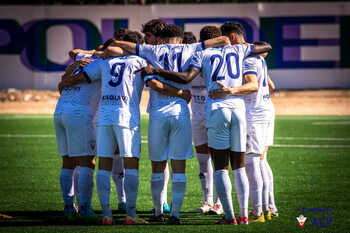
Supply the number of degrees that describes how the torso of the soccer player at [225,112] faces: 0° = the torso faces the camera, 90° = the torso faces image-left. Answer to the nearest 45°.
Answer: approximately 180°

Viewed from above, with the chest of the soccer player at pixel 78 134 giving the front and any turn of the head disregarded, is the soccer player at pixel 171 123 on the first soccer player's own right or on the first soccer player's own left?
on the first soccer player's own right

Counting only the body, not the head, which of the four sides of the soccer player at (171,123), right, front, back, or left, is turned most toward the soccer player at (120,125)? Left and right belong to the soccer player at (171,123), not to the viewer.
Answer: left

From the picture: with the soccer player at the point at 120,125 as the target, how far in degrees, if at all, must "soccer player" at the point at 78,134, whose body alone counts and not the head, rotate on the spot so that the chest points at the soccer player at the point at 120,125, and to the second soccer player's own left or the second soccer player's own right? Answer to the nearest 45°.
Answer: approximately 90° to the second soccer player's own right

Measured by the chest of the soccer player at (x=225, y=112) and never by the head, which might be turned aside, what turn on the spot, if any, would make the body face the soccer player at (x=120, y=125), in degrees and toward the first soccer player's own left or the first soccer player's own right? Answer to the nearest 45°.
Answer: approximately 90° to the first soccer player's own left

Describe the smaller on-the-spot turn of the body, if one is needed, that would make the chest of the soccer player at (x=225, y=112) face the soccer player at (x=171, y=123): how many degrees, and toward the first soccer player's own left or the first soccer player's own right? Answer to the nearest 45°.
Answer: approximately 90° to the first soccer player's own left

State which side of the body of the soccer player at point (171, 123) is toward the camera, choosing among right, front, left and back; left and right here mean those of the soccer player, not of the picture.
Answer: back

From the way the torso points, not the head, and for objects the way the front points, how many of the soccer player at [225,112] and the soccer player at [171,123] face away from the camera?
2
